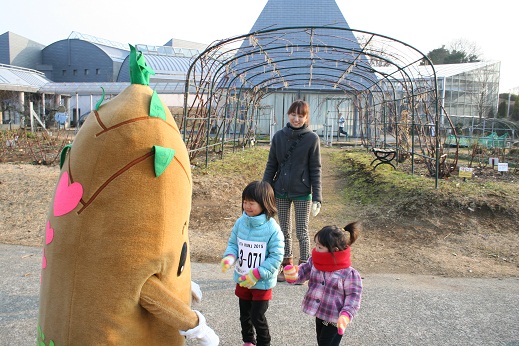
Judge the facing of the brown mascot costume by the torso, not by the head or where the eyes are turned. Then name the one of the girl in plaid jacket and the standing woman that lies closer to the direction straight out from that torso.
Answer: the girl in plaid jacket

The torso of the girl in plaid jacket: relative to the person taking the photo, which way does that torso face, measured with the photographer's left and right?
facing the viewer and to the left of the viewer

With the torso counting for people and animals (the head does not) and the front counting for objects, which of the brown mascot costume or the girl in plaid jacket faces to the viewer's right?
the brown mascot costume

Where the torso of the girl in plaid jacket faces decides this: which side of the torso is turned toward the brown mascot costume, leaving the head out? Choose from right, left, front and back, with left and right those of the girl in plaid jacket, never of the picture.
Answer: front

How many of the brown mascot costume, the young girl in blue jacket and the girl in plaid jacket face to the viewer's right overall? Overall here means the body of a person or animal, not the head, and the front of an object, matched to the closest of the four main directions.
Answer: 1

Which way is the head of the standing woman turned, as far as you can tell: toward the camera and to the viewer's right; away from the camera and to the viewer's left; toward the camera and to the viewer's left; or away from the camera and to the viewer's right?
toward the camera and to the viewer's left

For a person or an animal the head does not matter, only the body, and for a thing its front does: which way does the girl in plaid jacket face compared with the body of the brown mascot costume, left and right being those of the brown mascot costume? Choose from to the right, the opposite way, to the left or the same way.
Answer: the opposite way

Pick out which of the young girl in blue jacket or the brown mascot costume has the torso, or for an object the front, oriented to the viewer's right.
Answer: the brown mascot costume

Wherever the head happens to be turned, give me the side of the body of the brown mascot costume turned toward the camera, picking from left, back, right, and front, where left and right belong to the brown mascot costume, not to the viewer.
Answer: right

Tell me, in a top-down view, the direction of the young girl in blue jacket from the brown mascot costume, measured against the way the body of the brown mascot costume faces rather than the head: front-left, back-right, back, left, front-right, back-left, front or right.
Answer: front-left
